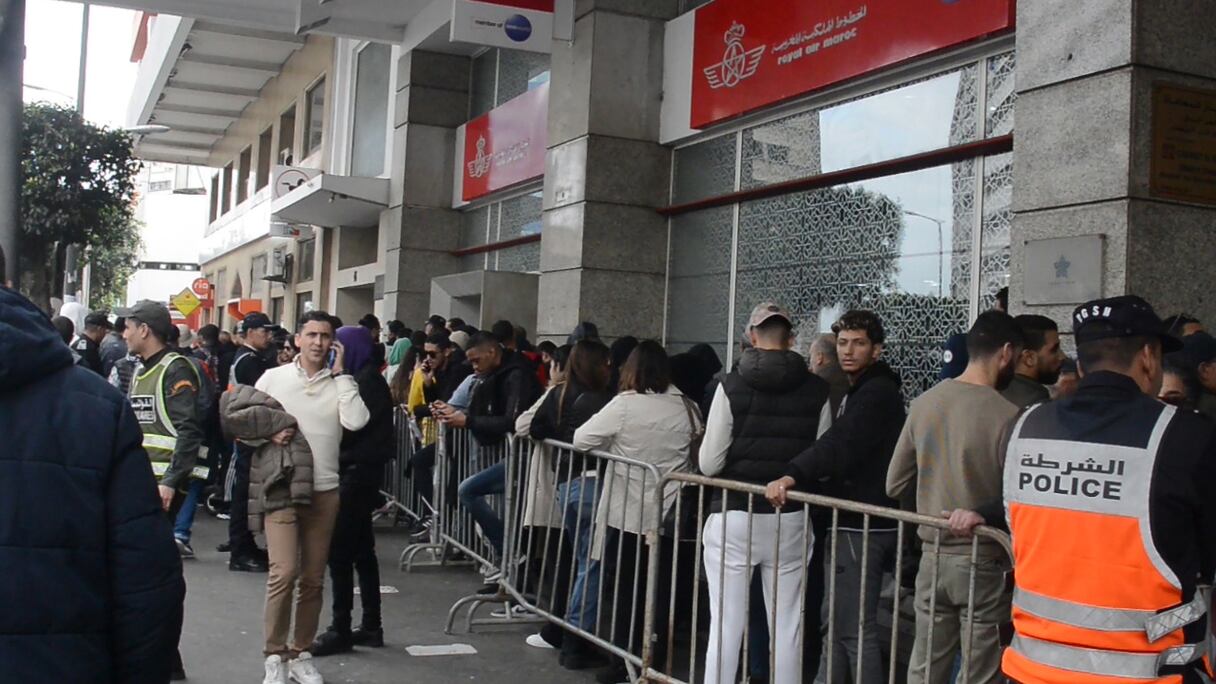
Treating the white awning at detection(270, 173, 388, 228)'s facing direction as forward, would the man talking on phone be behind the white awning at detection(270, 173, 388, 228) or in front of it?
in front

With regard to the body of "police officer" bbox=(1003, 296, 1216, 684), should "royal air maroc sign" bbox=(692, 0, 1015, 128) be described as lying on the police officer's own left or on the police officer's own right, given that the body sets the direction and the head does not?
on the police officer's own left

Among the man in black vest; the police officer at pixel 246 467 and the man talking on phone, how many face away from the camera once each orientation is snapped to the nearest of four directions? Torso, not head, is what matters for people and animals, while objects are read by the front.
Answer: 1

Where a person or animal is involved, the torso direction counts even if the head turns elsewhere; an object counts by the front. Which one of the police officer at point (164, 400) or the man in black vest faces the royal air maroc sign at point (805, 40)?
the man in black vest

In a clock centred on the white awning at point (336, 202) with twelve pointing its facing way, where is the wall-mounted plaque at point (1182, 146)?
The wall-mounted plaque is roughly at 10 o'clock from the white awning.

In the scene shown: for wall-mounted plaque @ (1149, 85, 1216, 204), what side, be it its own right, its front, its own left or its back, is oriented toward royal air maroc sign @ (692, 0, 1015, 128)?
right

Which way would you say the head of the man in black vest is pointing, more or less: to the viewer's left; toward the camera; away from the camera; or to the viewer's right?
away from the camera

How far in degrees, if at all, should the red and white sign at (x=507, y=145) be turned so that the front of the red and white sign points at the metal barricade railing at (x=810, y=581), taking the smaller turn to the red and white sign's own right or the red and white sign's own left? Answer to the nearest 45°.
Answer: approximately 45° to the red and white sign's own left

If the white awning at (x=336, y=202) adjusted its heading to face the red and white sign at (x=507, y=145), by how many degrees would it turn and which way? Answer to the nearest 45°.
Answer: approximately 90° to its left

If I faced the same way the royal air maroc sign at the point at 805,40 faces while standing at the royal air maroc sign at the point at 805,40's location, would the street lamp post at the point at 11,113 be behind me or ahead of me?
ahead

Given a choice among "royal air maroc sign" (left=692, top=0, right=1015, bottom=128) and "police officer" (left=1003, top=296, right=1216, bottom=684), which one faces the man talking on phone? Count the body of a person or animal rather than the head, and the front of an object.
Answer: the royal air maroc sign
